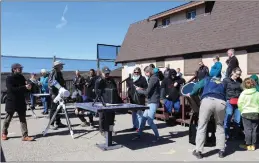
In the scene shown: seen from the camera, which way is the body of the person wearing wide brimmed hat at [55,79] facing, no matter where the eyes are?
to the viewer's right

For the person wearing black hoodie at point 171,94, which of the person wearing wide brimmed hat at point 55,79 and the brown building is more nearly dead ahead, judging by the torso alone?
the person wearing wide brimmed hat

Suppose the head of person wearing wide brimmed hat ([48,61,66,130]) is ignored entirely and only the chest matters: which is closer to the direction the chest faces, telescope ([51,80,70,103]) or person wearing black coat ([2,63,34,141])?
the telescope

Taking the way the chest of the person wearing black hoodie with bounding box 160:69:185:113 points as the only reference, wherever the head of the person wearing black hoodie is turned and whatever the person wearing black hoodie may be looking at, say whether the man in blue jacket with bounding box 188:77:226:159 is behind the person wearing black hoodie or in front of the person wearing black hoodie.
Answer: in front

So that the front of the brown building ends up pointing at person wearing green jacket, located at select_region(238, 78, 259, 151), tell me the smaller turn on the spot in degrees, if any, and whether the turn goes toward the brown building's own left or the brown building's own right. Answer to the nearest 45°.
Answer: approximately 45° to the brown building's own left

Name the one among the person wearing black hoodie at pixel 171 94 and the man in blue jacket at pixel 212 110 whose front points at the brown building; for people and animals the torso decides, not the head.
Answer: the man in blue jacket

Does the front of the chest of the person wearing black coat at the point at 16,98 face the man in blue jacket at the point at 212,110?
yes

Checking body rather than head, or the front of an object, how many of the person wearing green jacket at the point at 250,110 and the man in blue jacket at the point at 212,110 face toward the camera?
0

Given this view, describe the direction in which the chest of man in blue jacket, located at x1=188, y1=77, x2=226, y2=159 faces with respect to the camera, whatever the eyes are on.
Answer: away from the camera

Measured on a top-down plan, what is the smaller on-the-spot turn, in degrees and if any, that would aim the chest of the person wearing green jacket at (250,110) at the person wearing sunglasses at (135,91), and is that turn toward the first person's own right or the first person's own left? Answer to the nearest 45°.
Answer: approximately 90° to the first person's own left

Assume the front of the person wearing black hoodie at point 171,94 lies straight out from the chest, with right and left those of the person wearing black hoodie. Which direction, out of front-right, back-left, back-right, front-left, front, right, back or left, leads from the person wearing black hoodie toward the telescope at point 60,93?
front-right

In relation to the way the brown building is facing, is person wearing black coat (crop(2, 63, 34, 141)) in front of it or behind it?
in front
